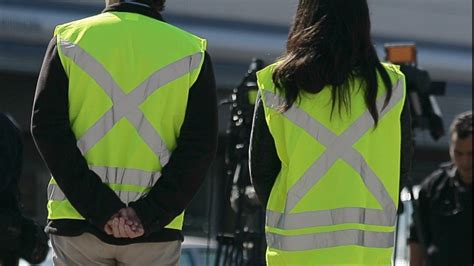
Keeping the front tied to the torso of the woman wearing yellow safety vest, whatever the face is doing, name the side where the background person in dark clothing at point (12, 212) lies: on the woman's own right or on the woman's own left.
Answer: on the woman's own left

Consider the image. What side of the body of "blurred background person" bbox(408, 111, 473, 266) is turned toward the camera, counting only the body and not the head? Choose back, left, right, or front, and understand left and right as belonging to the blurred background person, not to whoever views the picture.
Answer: front

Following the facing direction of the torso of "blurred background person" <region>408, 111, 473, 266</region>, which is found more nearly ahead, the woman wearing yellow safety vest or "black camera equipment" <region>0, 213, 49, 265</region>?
the woman wearing yellow safety vest

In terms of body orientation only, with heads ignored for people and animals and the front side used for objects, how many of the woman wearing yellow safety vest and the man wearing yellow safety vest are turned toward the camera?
0

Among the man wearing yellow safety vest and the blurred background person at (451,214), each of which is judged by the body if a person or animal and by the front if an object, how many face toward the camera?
1

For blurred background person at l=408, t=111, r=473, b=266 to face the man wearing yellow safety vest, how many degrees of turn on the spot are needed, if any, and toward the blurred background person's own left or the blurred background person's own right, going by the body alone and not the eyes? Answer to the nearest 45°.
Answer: approximately 45° to the blurred background person's own right

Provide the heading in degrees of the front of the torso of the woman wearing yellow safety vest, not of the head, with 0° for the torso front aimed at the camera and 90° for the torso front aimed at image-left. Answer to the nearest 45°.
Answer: approximately 180°

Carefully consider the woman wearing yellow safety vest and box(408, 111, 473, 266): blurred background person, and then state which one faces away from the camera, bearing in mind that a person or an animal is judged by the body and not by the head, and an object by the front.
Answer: the woman wearing yellow safety vest

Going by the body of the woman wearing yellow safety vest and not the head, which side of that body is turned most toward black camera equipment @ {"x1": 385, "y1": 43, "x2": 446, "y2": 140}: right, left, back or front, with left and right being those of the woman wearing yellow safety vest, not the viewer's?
front

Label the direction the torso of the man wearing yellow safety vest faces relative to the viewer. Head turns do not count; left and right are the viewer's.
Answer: facing away from the viewer

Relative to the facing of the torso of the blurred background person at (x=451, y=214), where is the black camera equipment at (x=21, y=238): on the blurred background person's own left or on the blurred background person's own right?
on the blurred background person's own right

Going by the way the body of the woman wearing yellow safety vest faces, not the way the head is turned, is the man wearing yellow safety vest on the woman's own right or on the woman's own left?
on the woman's own left

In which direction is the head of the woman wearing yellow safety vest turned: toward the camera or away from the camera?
away from the camera
